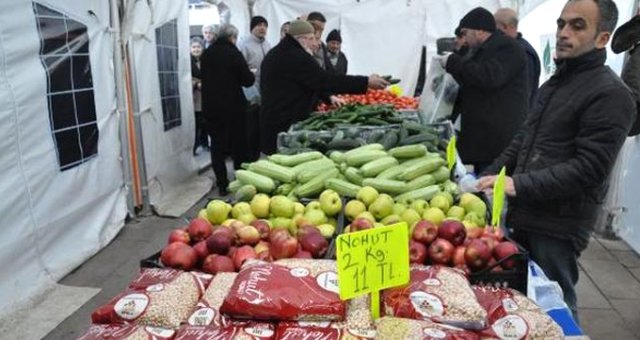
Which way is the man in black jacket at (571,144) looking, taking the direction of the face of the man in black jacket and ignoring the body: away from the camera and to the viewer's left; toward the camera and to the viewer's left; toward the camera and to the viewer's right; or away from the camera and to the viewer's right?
toward the camera and to the viewer's left

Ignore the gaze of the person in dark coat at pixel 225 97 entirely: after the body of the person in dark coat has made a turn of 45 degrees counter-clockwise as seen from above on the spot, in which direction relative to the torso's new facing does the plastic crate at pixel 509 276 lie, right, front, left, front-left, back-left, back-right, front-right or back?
back

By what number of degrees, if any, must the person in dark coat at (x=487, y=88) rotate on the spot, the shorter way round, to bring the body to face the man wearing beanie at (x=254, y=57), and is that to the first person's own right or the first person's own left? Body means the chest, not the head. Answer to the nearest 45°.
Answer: approximately 45° to the first person's own right

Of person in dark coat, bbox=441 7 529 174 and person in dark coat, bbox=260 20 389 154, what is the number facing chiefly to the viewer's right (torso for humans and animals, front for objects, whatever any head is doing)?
1

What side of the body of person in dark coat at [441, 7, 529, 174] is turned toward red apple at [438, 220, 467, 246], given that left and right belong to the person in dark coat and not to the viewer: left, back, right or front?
left

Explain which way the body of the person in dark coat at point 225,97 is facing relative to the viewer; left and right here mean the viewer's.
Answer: facing away from the viewer and to the right of the viewer

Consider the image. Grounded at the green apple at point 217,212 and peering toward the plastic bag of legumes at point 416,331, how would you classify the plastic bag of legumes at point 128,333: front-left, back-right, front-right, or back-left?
front-right

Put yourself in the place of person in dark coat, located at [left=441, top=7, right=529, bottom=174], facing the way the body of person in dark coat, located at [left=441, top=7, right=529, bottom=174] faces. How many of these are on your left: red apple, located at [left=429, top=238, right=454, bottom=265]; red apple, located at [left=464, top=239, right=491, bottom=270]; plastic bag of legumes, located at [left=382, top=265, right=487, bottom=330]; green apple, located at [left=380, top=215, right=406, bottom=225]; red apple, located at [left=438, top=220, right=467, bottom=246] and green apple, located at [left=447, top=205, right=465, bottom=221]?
6

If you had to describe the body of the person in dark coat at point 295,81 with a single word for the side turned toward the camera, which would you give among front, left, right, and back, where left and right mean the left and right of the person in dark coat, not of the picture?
right

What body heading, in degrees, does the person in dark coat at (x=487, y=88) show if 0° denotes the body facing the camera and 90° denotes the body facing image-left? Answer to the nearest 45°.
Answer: approximately 90°

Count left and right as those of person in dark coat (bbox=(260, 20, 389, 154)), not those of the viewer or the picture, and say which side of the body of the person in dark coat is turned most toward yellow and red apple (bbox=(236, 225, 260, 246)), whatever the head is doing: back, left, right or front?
right

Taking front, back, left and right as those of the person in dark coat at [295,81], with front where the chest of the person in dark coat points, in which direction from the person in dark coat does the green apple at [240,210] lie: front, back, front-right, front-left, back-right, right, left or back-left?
right

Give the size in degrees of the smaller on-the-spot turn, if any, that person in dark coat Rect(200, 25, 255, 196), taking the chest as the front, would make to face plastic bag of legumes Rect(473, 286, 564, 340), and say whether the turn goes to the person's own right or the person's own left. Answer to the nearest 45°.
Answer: approximately 135° to the person's own right

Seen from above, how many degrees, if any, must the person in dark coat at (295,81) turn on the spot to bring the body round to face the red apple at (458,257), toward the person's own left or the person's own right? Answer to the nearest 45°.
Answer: approximately 90° to the person's own right

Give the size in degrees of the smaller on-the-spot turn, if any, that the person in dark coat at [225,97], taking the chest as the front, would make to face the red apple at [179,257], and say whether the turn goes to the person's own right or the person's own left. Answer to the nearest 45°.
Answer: approximately 135° to the person's own right

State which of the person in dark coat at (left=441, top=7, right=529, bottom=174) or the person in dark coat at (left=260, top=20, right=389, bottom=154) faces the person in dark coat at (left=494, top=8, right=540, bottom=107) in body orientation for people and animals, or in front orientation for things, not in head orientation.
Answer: the person in dark coat at (left=260, top=20, right=389, bottom=154)

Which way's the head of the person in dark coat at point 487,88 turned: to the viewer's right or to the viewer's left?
to the viewer's left

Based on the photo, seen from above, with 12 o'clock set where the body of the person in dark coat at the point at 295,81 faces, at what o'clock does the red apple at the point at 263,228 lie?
The red apple is roughly at 3 o'clock from the person in dark coat.

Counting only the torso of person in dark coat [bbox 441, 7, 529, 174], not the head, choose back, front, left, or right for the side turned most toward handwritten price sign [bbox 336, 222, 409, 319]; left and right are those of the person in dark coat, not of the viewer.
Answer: left

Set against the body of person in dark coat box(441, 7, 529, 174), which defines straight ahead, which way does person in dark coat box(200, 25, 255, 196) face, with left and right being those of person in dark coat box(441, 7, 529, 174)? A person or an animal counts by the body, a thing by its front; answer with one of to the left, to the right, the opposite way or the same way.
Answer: to the right
